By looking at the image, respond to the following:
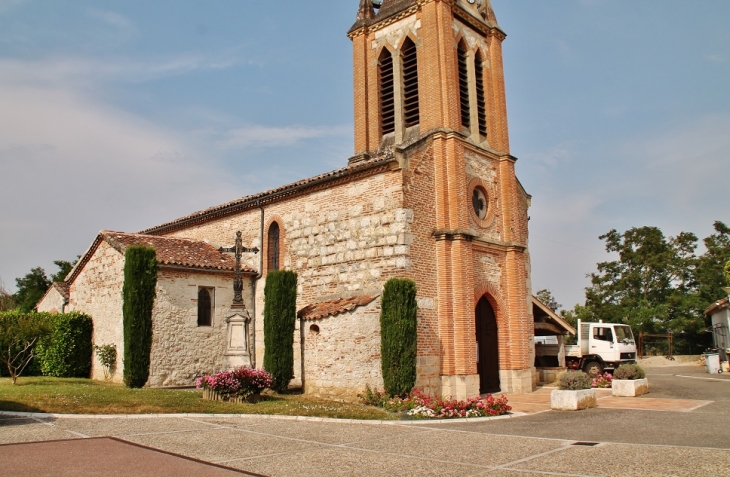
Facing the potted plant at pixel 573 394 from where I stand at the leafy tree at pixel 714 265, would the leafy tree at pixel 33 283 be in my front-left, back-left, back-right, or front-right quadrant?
front-right

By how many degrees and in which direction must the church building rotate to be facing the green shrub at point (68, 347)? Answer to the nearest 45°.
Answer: approximately 135° to its right

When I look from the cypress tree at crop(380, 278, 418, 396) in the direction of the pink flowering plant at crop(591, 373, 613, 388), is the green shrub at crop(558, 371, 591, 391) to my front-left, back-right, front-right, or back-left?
front-right

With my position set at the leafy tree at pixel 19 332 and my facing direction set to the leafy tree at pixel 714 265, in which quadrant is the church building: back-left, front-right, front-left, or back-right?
front-right

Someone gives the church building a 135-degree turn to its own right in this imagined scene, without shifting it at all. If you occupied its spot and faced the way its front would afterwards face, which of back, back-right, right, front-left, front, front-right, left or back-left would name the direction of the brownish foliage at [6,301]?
front-right

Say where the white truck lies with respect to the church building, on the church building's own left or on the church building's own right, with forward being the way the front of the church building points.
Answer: on the church building's own left

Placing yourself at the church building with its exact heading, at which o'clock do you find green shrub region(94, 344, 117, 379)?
The green shrub is roughly at 5 o'clock from the church building.

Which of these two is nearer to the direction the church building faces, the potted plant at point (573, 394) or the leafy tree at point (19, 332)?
the potted plant

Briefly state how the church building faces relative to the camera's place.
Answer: facing the viewer and to the right of the viewer

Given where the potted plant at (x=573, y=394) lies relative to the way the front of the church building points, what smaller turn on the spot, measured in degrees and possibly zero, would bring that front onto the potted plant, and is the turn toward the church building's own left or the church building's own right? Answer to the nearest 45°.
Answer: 0° — it already faces it

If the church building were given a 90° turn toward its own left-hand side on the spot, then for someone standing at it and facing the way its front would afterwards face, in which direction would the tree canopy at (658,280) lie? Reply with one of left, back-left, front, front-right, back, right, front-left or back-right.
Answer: front

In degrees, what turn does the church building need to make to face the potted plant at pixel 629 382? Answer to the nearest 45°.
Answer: approximately 45° to its left

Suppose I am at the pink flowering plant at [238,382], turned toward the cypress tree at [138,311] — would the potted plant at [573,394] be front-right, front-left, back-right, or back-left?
back-right
